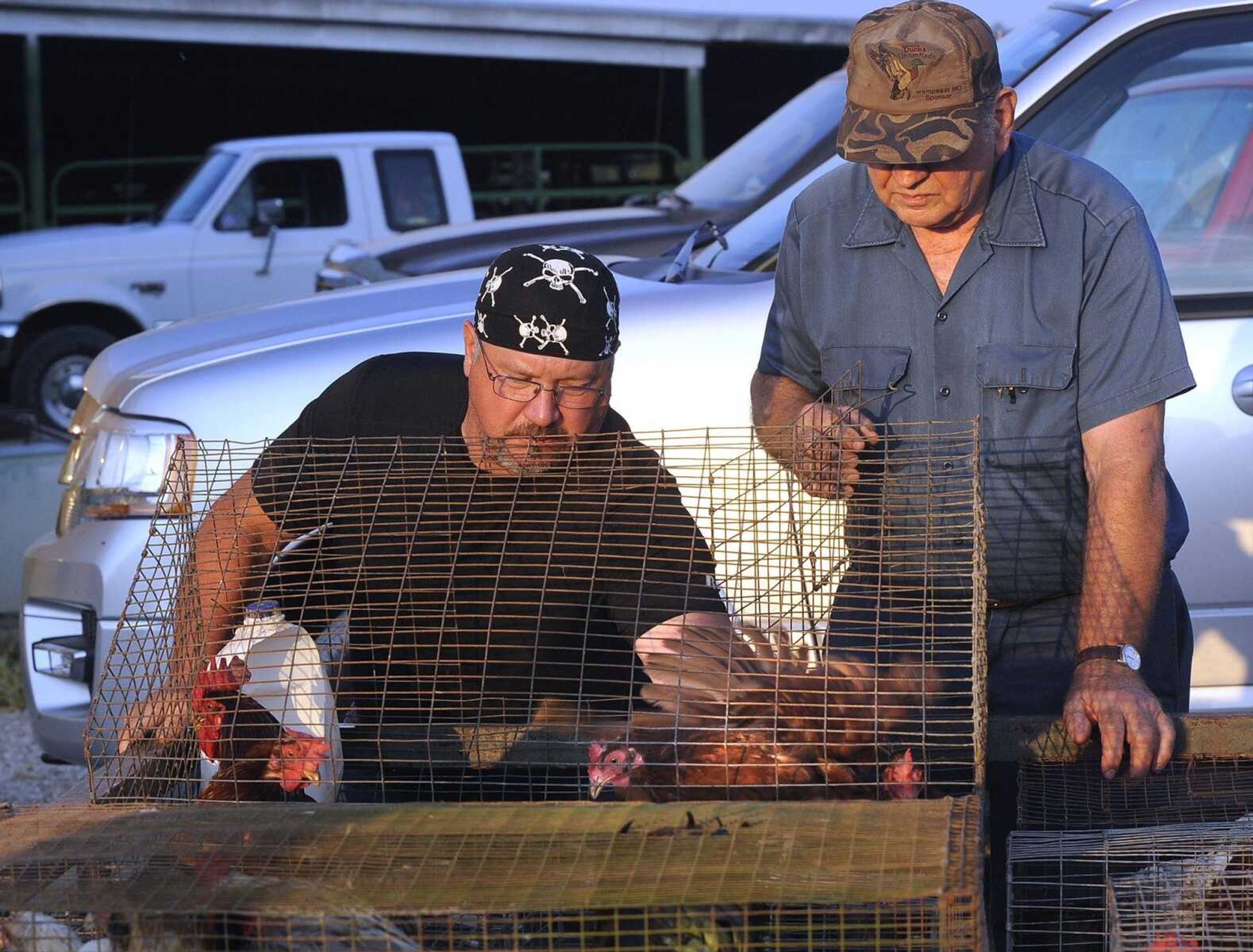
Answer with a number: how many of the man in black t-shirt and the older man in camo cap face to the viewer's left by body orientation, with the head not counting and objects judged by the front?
0

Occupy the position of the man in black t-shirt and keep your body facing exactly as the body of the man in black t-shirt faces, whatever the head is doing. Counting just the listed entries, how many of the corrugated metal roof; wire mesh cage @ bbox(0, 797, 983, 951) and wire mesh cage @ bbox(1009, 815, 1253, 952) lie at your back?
1

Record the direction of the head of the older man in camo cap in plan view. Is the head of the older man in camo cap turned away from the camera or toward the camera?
toward the camera

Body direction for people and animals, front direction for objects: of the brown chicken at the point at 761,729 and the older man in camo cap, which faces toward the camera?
the older man in camo cap

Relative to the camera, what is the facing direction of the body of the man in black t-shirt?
toward the camera

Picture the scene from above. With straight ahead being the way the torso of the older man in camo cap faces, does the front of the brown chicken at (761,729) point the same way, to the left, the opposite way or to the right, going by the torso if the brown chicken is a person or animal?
to the right

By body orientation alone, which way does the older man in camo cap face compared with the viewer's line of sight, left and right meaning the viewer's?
facing the viewer

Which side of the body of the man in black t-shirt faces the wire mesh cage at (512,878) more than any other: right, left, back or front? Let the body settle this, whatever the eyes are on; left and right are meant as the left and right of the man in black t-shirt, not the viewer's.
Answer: front

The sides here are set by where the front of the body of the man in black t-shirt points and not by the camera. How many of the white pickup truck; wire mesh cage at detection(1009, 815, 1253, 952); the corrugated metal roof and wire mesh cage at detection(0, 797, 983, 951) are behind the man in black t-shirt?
2

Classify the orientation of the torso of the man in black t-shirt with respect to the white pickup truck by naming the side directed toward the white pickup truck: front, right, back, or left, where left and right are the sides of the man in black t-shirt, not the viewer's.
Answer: back
